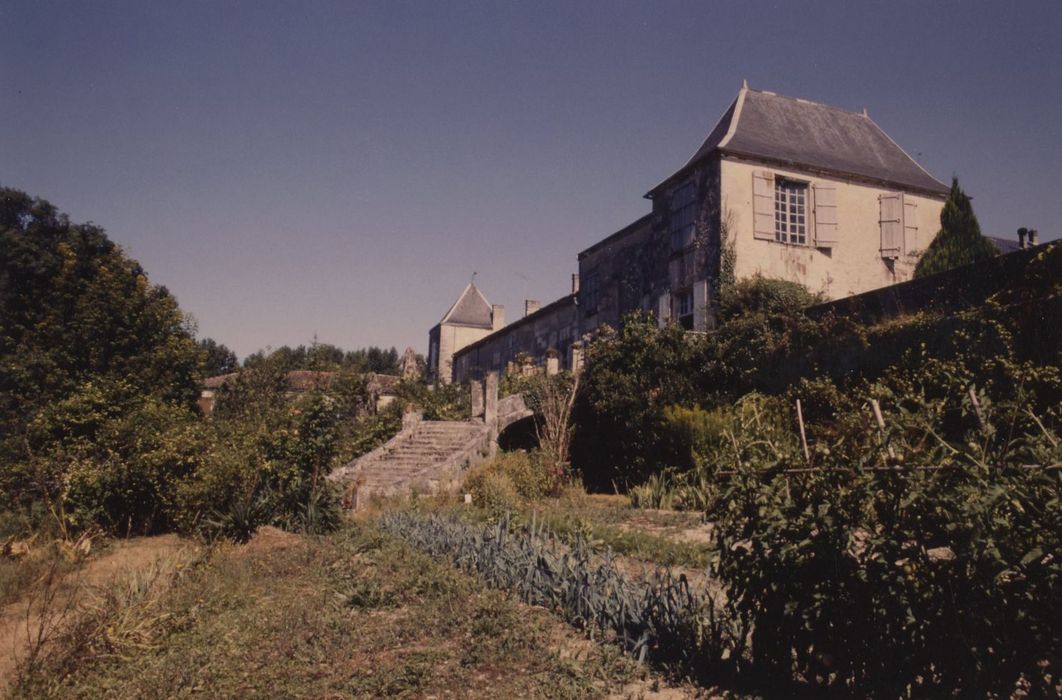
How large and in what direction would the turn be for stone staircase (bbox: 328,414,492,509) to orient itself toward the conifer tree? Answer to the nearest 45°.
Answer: approximately 135° to its left

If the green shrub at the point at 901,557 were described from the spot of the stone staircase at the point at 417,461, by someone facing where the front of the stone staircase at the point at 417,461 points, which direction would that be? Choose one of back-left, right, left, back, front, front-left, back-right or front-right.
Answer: front-left

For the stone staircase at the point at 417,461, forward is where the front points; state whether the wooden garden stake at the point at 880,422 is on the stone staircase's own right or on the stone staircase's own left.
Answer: on the stone staircase's own left

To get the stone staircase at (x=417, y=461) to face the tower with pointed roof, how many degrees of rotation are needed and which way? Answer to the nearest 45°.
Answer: approximately 135° to its right

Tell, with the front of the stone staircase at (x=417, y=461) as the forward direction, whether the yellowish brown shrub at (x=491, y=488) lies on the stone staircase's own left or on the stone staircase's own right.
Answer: on the stone staircase's own left

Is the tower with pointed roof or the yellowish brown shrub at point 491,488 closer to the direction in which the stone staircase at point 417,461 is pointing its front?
the yellowish brown shrub

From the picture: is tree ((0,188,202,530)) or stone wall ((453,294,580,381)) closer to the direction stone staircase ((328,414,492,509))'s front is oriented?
the tree

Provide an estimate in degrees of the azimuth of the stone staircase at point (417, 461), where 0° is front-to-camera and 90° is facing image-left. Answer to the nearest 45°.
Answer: approximately 45°

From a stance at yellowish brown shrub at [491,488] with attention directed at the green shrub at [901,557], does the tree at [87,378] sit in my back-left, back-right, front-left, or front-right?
back-right

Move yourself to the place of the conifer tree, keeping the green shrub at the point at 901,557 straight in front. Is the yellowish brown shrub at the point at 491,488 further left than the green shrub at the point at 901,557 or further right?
right

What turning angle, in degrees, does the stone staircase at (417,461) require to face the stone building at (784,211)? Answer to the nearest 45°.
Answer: approximately 135° to its left
